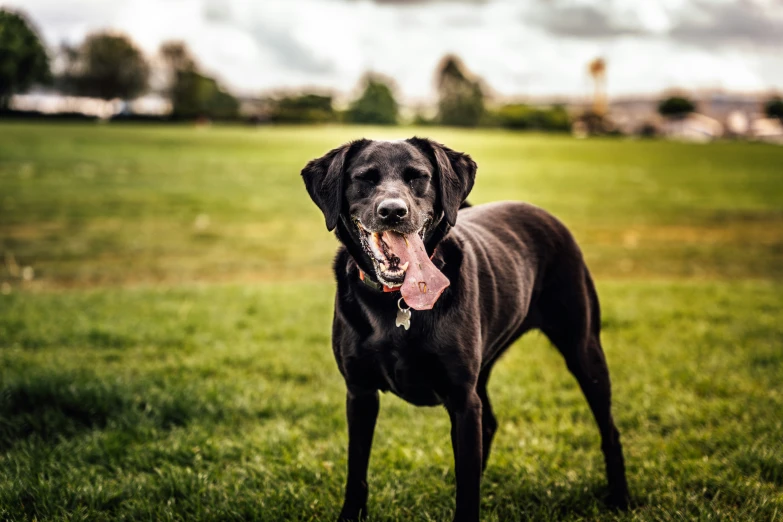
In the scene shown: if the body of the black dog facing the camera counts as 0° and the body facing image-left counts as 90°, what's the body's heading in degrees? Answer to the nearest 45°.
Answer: approximately 45°

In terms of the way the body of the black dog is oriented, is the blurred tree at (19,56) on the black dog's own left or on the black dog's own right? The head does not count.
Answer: on the black dog's own right
